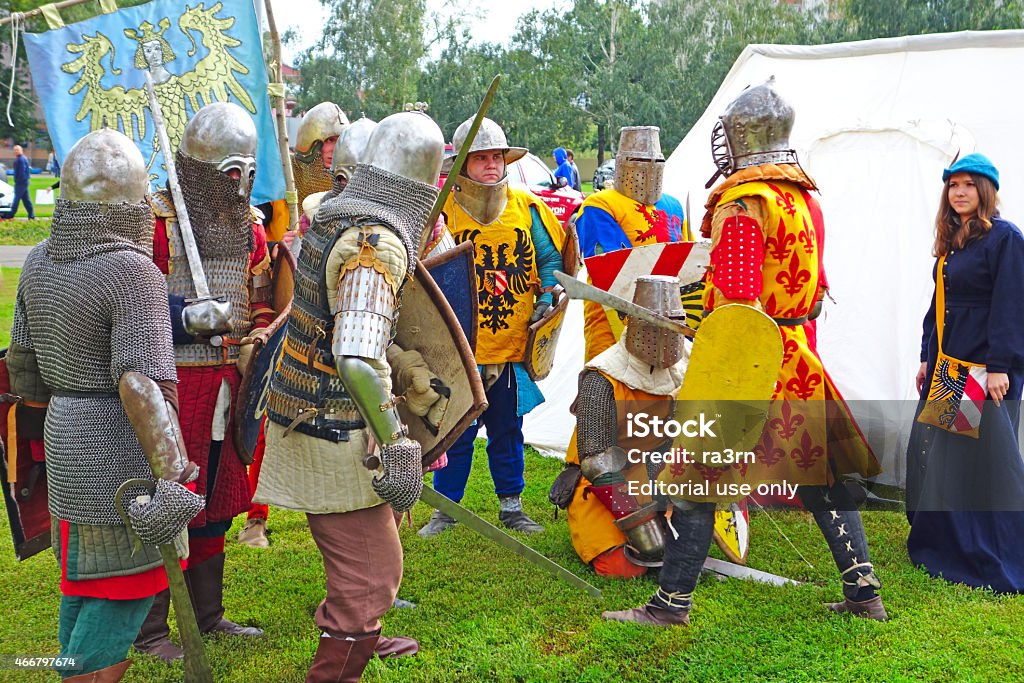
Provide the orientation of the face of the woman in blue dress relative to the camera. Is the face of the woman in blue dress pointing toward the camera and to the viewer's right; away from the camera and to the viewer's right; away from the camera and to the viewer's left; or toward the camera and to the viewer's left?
toward the camera and to the viewer's left

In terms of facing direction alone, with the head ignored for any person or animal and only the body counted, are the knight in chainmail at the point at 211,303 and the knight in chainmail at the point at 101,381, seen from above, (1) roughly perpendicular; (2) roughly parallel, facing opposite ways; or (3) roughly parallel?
roughly perpendicular

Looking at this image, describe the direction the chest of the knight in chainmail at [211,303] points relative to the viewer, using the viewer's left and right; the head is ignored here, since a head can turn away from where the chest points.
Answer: facing the viewer and to the right of the viewer

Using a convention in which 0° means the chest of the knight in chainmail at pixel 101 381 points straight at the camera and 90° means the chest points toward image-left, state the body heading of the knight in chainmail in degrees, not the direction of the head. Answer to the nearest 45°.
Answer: approximately 225°

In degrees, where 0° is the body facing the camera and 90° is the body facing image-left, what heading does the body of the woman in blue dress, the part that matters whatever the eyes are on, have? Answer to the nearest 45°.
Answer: approximately 45°

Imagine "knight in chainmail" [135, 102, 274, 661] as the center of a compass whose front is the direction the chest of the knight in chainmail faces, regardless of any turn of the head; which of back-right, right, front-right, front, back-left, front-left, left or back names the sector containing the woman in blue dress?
front-left

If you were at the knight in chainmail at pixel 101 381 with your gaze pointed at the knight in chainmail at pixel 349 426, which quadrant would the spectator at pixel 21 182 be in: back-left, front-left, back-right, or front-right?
back-left

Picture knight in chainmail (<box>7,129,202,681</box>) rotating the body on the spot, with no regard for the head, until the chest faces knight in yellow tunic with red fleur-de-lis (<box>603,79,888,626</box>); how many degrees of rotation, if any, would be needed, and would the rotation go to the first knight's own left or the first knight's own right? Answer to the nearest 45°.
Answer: approximately 45° to the first knight's own right

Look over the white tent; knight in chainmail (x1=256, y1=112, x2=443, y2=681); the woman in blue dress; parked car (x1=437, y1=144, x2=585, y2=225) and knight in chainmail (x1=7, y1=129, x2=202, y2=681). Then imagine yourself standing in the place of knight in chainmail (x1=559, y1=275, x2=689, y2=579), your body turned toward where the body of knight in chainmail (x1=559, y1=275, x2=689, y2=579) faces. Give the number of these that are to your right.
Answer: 2

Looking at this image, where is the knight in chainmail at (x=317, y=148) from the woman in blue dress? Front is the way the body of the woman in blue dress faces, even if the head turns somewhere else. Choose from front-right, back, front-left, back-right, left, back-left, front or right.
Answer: front-right
